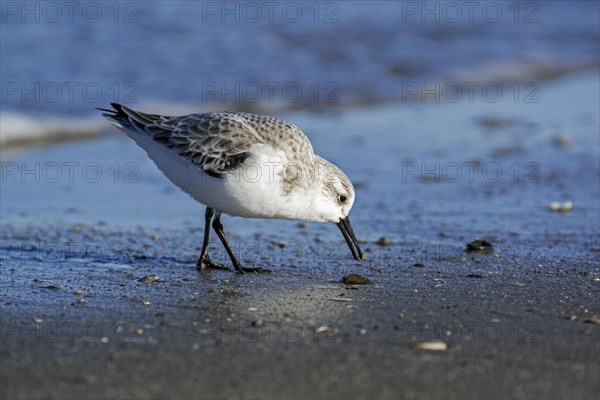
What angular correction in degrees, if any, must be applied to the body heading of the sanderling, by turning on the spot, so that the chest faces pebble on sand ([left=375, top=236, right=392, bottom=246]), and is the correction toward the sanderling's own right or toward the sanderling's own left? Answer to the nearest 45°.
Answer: approximately 45° to the sanderling's own left

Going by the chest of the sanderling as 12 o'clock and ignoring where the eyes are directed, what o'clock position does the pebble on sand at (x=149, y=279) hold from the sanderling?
The pebble on sand is roughly at 5 o'clock from the sanderling.

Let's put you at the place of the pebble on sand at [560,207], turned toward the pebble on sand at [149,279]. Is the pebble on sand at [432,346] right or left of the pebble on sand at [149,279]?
left

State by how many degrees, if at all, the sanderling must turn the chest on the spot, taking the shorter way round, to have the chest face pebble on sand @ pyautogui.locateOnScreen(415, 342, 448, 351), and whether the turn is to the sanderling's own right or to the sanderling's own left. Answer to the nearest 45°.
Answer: approximately 45° to the sanderling's own right

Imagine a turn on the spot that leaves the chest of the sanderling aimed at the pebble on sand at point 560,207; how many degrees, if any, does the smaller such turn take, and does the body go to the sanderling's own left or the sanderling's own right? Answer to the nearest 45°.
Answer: approximately 45° to the sanderling's own left

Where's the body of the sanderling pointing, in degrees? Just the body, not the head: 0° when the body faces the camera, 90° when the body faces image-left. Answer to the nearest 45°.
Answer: approximately 270°

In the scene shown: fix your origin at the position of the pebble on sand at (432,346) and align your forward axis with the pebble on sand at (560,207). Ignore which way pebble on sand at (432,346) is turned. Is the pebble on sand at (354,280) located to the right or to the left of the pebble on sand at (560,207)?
left

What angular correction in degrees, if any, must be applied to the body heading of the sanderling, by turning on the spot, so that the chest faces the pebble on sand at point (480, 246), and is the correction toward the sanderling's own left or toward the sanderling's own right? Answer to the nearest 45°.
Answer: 0° — it already faces it
